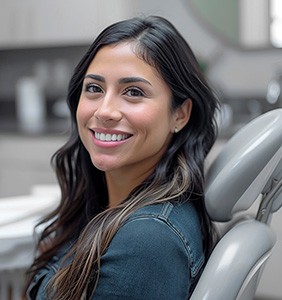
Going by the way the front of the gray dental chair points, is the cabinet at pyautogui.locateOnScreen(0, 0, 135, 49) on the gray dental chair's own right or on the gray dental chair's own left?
on the gray dental chair's own right

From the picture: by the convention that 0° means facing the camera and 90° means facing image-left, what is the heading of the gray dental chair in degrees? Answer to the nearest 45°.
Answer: approximately 90°
